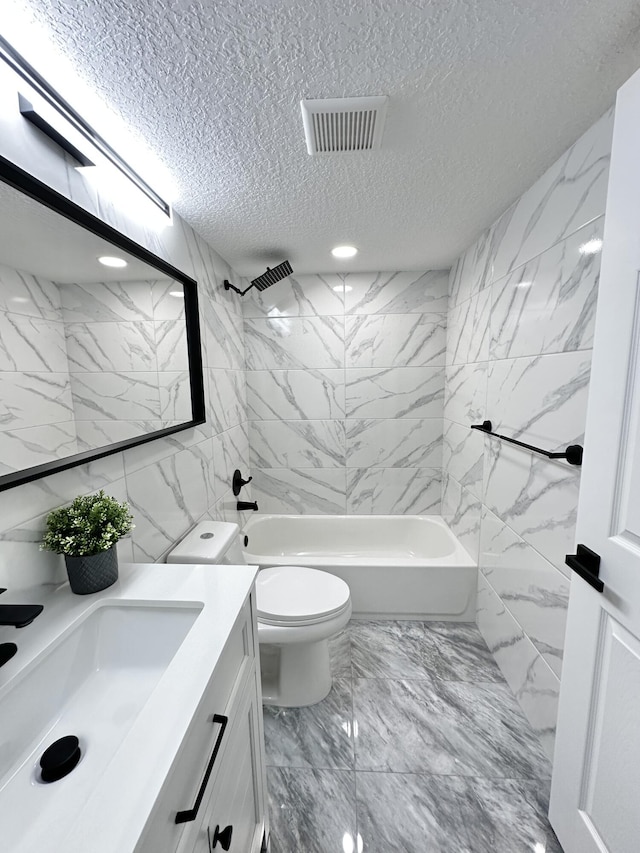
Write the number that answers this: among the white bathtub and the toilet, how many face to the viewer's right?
1

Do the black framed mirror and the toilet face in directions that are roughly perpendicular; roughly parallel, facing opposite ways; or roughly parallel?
roughly parallel

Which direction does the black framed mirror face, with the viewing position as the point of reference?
facing the viewer and to the right of the viewer

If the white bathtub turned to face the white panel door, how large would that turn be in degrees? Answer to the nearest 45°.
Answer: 0° — it already faces it

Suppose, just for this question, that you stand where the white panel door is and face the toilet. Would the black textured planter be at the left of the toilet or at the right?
left

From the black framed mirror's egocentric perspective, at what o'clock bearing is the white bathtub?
The white bathtub is roughly at 10 o'clock from the black framed mirror.

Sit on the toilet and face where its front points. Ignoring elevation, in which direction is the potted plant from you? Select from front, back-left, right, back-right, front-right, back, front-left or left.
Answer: back-right

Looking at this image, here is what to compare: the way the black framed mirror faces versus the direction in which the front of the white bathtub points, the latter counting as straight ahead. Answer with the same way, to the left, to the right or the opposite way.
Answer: to the left

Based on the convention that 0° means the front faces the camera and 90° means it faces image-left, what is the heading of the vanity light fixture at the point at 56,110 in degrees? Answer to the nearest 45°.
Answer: approximately 315°

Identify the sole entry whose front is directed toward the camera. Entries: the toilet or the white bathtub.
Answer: the white bathtub

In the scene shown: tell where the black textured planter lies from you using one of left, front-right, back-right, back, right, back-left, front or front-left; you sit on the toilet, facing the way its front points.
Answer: back-right

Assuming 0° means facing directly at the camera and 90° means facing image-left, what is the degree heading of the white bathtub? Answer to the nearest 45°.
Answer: approximately 0°

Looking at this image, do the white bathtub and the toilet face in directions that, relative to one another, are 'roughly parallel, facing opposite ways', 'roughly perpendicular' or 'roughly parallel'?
roughly perpendicular
